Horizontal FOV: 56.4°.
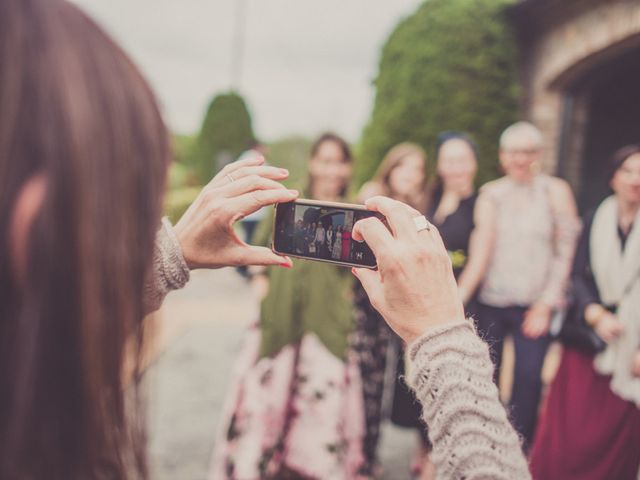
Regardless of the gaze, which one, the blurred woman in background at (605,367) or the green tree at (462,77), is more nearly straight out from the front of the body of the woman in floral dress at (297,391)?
the blurred woman in background

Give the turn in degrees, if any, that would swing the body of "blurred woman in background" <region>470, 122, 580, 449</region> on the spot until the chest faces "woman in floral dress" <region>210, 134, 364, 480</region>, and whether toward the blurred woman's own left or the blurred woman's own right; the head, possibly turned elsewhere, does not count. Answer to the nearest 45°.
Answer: approximately 45° to the blurred woman's own right

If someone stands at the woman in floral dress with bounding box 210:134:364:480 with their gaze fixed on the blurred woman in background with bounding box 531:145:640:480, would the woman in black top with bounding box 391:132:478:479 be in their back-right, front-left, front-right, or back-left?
front-left

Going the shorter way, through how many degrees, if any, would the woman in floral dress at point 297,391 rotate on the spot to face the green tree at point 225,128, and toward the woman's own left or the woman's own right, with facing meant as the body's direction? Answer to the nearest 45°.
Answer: approximately 180°

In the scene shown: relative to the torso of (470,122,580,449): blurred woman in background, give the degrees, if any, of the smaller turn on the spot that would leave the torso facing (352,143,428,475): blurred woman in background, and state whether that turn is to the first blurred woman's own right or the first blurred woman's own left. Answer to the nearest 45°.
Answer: approximately 90° to the first blurred woman's own right

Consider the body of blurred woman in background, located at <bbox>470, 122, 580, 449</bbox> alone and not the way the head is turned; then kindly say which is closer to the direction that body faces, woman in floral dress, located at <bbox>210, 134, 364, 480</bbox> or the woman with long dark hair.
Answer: the woman with long dark hair

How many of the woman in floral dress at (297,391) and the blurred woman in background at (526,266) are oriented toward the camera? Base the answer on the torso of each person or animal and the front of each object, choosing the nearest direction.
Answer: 2

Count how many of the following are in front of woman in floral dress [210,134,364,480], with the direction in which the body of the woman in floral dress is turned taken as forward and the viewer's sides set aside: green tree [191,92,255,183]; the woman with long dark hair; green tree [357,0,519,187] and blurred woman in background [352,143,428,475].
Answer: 1

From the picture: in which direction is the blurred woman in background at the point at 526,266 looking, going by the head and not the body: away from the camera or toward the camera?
toward the camera

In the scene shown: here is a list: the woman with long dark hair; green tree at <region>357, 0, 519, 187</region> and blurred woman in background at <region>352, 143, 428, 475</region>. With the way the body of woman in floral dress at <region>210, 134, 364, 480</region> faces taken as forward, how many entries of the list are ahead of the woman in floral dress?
1

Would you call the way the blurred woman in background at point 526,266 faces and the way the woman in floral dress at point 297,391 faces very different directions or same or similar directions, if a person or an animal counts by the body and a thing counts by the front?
same or similar directions

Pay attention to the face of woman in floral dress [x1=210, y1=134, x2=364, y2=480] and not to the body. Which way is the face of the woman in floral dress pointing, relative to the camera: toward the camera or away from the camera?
toward the camera

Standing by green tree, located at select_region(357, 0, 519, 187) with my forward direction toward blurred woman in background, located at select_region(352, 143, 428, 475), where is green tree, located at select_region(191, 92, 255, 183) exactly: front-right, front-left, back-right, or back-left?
back-right

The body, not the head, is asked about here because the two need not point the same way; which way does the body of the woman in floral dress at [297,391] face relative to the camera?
toward the camera

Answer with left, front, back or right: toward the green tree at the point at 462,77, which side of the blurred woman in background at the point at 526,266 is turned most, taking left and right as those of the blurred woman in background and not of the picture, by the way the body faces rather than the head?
back

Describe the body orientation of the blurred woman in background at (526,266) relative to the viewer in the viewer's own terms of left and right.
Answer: facing the viewer
